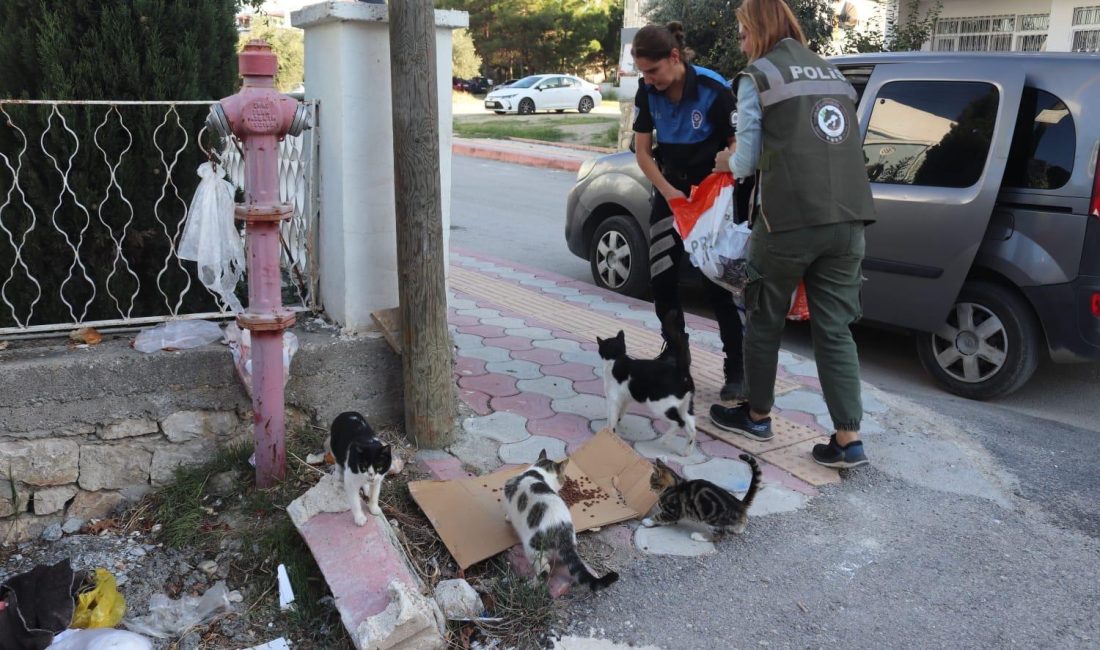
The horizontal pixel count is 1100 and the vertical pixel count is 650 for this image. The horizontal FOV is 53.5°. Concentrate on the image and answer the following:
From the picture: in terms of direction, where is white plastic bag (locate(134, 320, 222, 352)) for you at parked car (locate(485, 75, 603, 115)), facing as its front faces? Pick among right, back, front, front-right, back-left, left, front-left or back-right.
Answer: front-left

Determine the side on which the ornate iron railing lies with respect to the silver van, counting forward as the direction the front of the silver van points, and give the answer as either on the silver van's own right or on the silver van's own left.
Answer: on the silver van's own left

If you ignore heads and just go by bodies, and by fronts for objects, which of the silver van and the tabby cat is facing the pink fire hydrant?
the tabby cat

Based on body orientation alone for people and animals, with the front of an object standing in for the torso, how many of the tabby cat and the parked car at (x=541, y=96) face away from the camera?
0

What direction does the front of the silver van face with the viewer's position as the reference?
facing away from the viewer and to the left of the viewer

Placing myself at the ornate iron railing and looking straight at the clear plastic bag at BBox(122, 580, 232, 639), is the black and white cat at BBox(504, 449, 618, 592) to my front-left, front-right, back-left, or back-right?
front-left

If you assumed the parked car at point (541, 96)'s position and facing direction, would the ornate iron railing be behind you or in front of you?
in front

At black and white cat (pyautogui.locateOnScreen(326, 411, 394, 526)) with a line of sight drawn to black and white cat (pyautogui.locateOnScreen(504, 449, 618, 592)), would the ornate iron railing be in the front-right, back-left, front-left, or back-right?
back-left

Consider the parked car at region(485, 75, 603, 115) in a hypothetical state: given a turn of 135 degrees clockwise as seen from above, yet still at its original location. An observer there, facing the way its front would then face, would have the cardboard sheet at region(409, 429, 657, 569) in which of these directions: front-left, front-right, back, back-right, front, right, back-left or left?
back

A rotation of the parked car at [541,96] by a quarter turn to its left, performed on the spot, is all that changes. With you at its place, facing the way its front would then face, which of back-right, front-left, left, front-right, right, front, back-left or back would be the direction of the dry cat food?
front-right

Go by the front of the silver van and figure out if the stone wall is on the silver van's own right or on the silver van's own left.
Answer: on the silver van's own left

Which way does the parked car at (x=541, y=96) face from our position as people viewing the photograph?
facing the viewer and to the left of the viewer

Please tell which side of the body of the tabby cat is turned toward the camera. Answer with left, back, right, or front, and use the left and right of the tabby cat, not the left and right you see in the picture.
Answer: left

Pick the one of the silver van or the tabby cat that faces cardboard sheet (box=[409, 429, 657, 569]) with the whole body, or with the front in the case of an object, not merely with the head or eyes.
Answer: the tabby cat

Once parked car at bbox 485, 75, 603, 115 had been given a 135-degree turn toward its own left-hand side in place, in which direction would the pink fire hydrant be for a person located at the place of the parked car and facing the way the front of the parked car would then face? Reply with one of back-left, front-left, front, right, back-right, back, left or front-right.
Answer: right

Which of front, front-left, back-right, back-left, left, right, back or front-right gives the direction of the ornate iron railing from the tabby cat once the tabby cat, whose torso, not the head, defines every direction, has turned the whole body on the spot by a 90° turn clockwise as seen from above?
left

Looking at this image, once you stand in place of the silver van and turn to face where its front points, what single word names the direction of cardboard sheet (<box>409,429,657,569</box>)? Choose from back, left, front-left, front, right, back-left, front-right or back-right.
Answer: left

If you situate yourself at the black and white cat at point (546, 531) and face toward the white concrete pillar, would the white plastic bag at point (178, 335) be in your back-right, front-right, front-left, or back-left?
front-left

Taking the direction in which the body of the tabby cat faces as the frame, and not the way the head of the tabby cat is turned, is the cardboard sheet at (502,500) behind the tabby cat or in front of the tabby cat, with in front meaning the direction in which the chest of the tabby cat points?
in front

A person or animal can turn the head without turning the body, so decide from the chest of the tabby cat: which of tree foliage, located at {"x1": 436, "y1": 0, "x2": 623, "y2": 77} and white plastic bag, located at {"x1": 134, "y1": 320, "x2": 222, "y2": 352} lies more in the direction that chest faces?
the white plastic bag
